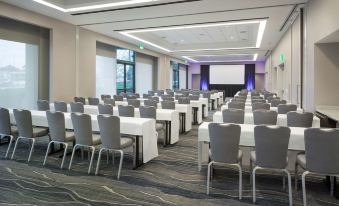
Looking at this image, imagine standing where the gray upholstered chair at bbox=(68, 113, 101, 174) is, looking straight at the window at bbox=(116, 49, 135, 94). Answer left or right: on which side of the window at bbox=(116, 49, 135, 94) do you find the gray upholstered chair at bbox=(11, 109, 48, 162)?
left

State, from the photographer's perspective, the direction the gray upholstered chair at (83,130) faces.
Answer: facing away from the viewer and to the right of the viewer

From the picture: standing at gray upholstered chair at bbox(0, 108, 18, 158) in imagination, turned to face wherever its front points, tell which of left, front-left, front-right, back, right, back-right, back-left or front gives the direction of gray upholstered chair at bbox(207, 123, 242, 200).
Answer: right

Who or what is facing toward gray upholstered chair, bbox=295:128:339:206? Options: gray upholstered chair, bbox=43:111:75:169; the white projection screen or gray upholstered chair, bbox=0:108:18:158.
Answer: the white projection screen

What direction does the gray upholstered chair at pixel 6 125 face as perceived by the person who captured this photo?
facing away from the viewer and to the right of the viewer

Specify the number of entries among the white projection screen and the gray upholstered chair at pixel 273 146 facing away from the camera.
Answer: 1

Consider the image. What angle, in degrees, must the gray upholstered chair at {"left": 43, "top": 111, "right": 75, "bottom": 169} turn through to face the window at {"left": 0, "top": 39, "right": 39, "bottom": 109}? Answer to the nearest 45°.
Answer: approximately 45° to its left

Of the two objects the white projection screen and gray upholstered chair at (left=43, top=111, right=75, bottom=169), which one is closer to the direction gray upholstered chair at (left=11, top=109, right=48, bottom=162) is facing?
the white projection screen

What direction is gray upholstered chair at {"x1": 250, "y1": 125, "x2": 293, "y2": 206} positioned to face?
away from the camera

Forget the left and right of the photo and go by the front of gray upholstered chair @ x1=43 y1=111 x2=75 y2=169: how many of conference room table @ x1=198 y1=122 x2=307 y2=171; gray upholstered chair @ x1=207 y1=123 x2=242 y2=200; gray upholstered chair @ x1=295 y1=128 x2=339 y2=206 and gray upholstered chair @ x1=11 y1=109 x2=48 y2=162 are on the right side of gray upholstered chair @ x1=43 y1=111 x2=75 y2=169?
3

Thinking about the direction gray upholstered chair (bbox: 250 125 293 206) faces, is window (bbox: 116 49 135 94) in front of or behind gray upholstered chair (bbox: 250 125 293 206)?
in front

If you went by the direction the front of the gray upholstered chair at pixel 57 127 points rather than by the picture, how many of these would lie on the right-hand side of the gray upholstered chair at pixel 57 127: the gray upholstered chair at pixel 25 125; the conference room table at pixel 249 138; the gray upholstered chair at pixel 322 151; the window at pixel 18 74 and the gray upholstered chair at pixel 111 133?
3

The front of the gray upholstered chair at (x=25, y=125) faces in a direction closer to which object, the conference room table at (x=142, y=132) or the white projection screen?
the white projection screen
